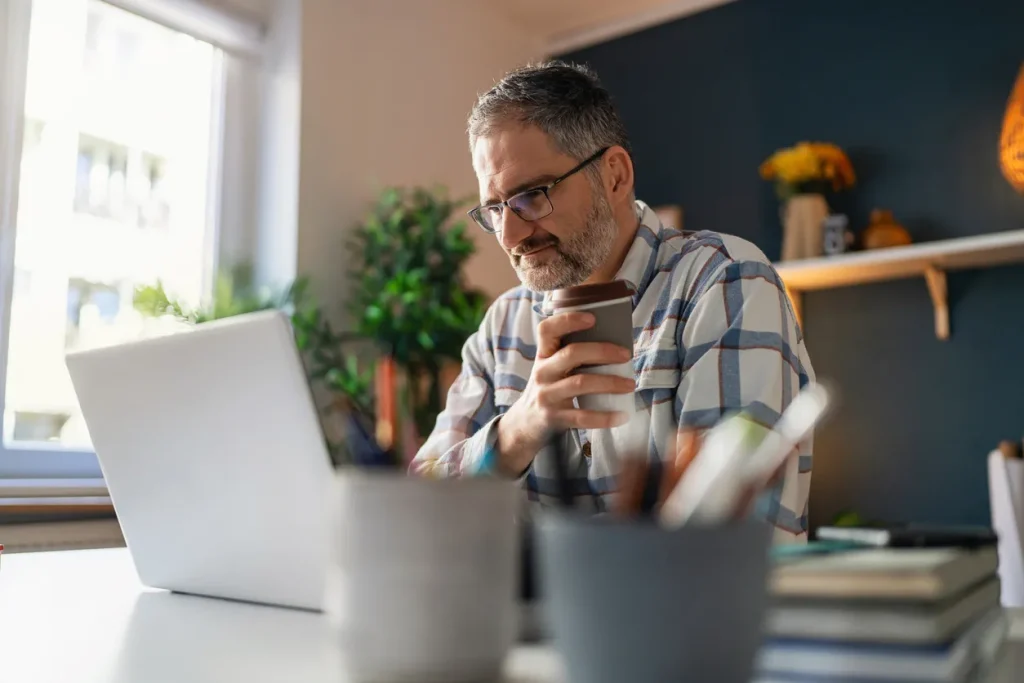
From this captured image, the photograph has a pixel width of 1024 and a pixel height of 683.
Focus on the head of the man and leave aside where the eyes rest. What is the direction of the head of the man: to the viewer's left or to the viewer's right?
to the viewer's left

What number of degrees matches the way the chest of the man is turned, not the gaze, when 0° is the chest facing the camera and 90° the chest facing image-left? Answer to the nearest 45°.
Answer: approximately 45°

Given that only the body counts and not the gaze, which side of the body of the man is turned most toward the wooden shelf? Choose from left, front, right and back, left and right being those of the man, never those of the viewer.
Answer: back

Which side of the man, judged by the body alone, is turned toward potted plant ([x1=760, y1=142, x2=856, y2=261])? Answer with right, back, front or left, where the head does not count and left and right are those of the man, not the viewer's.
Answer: back

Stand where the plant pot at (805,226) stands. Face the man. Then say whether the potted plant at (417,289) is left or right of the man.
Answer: right

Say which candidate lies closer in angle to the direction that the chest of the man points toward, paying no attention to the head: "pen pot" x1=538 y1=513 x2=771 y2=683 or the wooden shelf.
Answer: the pen pot
